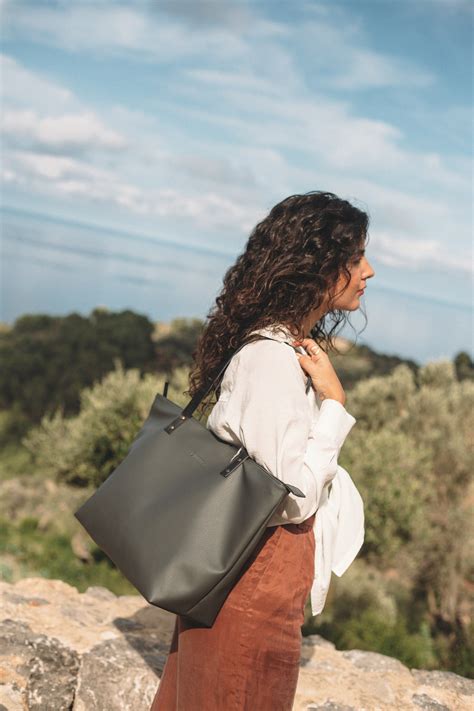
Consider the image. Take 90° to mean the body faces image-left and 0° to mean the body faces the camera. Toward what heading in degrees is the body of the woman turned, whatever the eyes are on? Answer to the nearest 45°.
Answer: approximately 270°

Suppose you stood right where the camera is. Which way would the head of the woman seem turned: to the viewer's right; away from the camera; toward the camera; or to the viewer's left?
to the viewer's right

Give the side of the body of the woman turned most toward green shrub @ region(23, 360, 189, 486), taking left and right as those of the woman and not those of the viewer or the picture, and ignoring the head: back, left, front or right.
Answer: left
